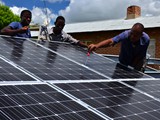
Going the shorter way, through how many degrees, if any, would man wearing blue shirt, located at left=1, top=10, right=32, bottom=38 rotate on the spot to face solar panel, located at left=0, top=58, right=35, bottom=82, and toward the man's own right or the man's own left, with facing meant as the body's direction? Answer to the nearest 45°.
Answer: approximately 45° to the man's own right

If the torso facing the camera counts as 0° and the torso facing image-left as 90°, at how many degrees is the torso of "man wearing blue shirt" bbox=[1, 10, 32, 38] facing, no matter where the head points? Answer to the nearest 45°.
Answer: approximately 315°
